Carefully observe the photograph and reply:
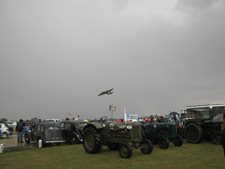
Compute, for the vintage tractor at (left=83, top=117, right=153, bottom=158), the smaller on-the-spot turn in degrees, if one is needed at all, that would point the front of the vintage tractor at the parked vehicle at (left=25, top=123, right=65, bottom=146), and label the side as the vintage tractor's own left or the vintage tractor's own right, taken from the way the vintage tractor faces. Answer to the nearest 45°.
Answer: approximately 180°

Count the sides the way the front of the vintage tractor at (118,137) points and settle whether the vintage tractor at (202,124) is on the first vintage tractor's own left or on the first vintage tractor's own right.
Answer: on the first vintage tractor's own left

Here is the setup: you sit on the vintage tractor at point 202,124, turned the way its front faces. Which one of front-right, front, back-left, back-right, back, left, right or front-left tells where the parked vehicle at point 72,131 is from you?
back-right

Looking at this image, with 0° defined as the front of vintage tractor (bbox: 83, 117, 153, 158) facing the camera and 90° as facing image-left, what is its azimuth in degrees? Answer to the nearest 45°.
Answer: approximately 315°

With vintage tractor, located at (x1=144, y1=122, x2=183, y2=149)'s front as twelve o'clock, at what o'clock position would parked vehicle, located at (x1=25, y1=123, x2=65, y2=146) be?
The parked vehicle is roughly at 5 o'clock from the vintage tractor.

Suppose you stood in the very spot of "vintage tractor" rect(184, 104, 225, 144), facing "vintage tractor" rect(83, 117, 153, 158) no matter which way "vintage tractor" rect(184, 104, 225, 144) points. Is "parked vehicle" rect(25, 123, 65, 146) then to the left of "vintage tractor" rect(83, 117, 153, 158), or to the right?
right

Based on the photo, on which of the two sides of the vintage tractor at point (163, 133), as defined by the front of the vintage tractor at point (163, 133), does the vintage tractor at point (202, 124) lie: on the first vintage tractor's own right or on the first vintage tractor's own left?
on the first vintage tractor's own left

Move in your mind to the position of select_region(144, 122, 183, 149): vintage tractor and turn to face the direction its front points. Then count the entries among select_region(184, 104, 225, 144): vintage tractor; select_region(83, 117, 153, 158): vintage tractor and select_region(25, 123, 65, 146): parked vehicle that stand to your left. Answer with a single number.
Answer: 1

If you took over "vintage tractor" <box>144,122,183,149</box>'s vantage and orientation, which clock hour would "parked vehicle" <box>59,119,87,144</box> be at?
The parked vehicle is roughly at 5 o'clock from the vintage tractor.

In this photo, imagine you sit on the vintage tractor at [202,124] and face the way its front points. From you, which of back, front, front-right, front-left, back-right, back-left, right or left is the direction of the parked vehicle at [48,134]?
back-right
